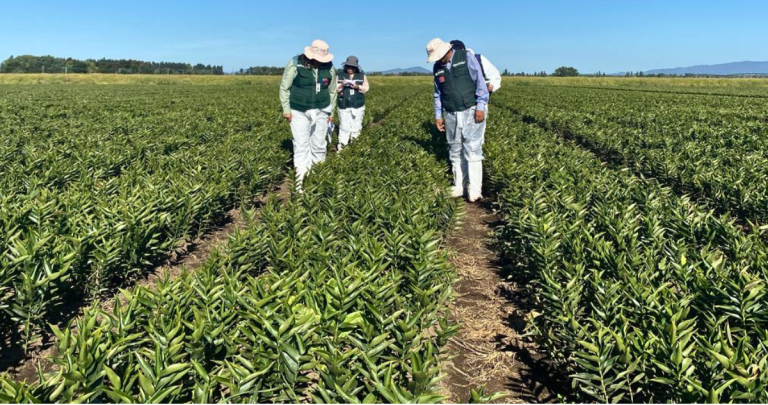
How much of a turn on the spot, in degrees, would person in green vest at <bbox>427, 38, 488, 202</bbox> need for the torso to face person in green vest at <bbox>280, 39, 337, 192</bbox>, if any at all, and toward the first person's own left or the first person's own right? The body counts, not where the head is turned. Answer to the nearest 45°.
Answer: approximately 45° to the first person's own right

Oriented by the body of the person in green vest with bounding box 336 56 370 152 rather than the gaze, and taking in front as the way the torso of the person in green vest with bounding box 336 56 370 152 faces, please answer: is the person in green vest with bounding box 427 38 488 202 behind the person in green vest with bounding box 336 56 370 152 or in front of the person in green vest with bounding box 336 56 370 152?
in front

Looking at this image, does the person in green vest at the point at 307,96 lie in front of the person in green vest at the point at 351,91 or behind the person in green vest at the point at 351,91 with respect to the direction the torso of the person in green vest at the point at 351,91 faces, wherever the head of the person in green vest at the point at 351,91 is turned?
in front

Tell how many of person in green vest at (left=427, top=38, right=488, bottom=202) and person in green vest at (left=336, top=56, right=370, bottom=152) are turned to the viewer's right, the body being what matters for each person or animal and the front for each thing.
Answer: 0

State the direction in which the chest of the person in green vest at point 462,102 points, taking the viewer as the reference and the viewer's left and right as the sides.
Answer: facing the viewer and to the left of the viewer

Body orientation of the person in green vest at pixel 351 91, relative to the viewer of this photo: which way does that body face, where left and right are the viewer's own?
facing the viewer
